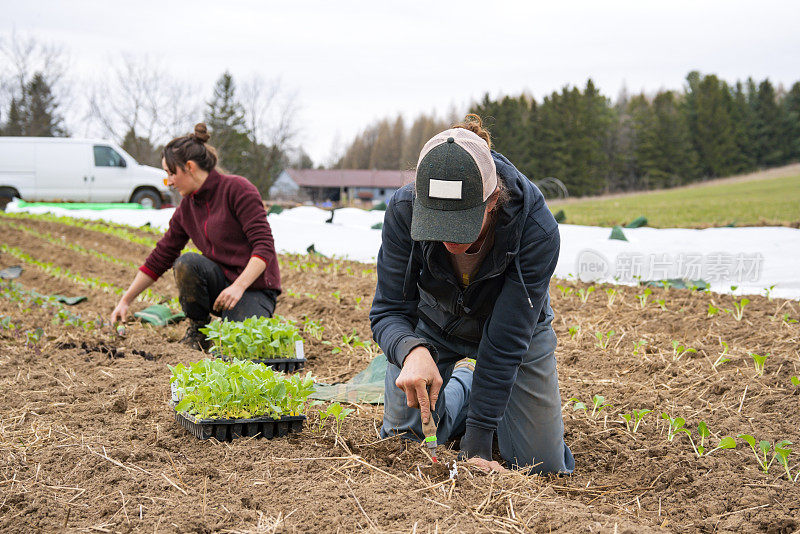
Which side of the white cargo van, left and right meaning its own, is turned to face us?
right

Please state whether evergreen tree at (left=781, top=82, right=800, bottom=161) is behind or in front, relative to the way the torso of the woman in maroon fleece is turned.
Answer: behind

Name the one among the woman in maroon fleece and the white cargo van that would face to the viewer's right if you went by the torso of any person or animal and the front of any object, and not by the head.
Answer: the white cargo van

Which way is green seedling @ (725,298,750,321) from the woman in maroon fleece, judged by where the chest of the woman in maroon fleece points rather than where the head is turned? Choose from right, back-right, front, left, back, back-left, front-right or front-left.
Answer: back-left

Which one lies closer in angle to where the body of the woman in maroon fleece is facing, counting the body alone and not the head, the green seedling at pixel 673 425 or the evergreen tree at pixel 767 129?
the green seedling

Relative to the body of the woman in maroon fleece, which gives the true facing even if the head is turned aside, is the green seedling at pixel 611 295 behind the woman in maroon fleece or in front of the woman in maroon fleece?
behind

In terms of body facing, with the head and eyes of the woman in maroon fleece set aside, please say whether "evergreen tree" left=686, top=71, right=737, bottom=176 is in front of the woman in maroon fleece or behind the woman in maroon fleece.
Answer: behind

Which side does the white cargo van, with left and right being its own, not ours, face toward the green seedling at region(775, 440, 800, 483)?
right

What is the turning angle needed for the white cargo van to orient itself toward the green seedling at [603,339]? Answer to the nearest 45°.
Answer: approximately 90° to its right

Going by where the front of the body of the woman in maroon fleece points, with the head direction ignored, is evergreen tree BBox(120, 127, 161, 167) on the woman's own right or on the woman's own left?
on the woman's own right

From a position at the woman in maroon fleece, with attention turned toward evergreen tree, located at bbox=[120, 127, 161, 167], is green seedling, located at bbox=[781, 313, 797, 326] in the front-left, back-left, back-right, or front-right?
back-right

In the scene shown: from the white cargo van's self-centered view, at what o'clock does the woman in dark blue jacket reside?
The woman in dark blue jacket is roughly at 3 o'clock from the white cargo van.

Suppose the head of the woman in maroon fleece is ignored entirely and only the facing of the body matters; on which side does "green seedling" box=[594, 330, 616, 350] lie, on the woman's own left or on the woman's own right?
on the woman's own left
